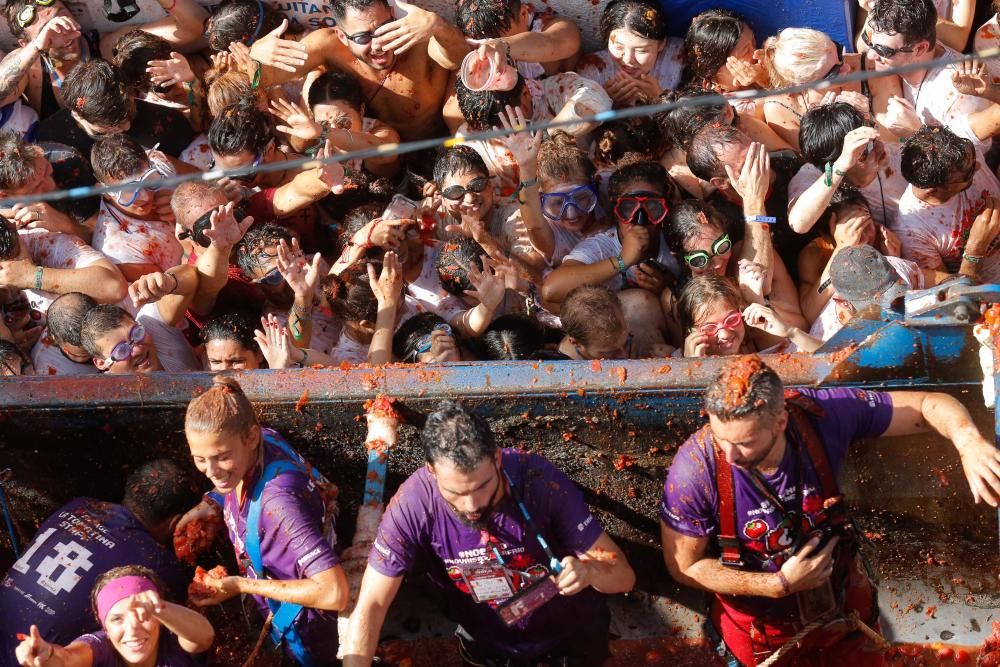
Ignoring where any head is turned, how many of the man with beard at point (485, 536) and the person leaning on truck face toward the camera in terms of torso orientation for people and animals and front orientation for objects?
2

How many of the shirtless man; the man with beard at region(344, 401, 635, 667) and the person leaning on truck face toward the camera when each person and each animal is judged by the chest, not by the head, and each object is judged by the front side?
3

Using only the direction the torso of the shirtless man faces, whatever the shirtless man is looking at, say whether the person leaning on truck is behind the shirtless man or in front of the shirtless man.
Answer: in front

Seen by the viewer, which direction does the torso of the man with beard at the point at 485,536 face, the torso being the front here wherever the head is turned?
toward the camera

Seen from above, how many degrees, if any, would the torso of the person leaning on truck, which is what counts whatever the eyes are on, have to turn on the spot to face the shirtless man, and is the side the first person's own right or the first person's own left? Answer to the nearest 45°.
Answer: approximately 135° to the first person's own right

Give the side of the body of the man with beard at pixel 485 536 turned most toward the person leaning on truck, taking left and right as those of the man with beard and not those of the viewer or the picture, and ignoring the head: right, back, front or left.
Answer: left

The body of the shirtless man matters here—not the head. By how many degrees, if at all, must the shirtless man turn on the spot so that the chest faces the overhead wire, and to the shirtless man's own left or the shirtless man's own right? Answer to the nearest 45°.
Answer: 0° — they already face it

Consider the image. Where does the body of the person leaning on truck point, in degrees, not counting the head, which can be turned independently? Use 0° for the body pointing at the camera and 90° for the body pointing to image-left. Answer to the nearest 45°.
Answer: approximately 0°

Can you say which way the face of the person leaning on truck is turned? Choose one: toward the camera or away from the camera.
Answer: toward the camera

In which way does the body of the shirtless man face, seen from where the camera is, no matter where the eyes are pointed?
toward the camera

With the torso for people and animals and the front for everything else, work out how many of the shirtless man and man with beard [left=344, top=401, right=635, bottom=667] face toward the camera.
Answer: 2
